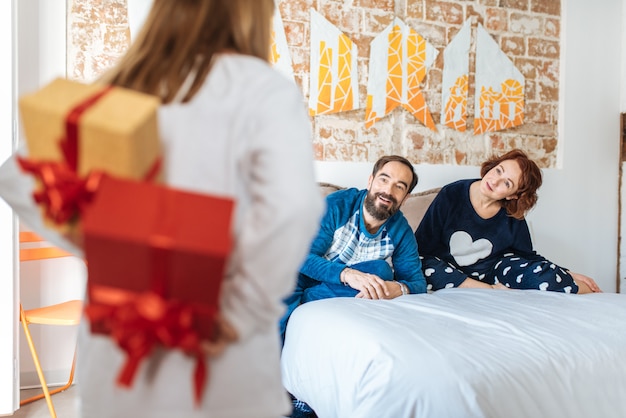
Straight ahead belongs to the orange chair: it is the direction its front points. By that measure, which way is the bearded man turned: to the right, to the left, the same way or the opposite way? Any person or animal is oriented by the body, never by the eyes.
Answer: to the right

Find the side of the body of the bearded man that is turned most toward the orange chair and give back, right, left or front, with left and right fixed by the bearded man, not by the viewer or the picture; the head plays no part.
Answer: right

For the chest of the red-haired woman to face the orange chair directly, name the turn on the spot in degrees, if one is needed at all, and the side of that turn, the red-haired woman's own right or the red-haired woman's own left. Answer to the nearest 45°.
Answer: approximately 45° to the red-haired woman's own right

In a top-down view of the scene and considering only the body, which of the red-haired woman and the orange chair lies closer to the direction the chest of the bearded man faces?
the orange chair

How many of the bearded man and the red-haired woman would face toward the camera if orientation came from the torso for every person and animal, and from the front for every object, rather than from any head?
2

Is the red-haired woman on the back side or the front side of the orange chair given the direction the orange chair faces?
on the front side

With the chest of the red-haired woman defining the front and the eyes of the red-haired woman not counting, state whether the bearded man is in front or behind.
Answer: in front

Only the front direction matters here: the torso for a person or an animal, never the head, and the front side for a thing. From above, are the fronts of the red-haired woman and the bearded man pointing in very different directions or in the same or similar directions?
same or similar directions

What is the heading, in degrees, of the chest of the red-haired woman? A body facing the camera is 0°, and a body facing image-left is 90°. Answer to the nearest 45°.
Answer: approximately 0°

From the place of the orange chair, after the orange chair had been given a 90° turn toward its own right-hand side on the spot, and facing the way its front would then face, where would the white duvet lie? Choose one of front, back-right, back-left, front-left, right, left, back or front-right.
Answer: left

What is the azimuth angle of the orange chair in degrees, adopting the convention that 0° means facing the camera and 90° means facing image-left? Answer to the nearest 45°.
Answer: approximately 315°
